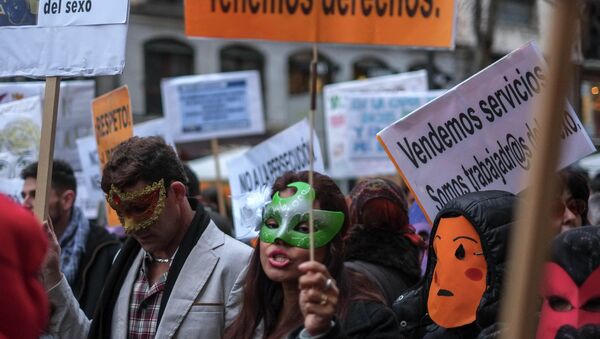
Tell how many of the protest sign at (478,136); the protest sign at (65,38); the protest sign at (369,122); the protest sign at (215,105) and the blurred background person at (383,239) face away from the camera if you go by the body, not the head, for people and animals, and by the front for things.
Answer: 1

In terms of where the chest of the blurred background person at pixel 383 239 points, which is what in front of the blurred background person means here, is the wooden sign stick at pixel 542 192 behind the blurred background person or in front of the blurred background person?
behind

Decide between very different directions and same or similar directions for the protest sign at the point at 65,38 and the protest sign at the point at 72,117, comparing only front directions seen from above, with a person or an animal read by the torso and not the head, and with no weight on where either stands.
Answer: same or similar directions

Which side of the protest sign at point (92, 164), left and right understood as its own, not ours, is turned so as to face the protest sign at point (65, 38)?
front

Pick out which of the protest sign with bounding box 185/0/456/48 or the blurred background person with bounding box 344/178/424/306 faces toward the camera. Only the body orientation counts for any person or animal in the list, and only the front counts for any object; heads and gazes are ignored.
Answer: the protest sign

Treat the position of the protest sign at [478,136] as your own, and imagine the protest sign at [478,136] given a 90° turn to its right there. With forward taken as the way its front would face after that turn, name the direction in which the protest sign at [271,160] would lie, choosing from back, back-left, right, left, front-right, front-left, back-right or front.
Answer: front-right

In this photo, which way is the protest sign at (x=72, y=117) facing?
toward the camera

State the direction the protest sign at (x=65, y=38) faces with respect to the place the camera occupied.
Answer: facing the viewer

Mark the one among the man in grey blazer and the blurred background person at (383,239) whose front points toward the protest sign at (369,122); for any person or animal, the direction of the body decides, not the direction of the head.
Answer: the blurred background person

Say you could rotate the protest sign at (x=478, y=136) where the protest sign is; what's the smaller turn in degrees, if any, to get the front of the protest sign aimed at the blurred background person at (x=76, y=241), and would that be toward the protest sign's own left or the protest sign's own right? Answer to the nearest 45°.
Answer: approximately 90° to the protest sign's own right

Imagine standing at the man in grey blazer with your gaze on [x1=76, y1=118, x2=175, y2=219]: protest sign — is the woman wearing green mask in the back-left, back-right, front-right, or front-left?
back-right

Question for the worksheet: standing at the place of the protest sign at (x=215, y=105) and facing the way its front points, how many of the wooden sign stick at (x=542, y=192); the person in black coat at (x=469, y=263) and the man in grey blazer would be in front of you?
3

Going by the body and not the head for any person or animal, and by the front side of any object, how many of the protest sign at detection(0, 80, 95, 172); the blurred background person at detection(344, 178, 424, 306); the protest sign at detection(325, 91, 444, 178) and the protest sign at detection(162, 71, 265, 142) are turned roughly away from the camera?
1

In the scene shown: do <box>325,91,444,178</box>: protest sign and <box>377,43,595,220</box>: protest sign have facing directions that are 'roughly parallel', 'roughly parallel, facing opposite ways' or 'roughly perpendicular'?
roughly parallel

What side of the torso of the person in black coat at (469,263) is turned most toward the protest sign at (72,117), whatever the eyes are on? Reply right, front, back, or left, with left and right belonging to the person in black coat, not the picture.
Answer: right

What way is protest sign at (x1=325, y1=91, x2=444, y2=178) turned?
toward the camera

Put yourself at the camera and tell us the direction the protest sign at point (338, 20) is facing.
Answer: facing the viewer

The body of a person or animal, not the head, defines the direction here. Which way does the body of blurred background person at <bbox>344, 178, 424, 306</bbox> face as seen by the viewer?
away from the camera

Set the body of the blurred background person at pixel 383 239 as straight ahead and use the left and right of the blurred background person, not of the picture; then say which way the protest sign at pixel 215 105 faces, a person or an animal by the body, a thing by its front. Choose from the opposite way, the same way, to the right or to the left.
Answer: the opposite way
